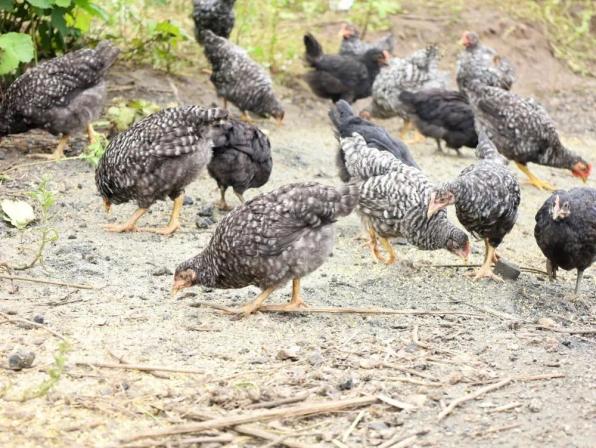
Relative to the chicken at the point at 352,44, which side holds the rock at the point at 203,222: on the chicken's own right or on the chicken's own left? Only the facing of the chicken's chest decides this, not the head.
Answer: on the chicken's own left

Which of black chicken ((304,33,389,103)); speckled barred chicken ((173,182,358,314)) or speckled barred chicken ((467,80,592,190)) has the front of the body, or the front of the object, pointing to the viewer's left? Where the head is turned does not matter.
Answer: speckled barred chicken ((173,182,358,314))

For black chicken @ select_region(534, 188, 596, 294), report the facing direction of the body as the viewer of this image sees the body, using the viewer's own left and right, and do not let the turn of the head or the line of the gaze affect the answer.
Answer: facing the viewer and to the left of the viewer

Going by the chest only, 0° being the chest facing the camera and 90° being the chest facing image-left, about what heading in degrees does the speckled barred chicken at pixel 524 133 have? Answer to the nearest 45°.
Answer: approximately 270°

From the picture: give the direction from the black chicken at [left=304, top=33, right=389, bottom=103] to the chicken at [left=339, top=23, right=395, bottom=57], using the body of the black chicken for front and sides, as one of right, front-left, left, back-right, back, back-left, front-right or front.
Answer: left

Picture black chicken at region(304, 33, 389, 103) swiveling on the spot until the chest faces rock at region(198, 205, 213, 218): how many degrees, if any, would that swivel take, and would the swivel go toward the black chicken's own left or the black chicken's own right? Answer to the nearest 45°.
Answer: approximately 90° to the black chicken's own right

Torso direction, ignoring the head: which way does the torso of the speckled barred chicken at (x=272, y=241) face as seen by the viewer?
to the viewer's left

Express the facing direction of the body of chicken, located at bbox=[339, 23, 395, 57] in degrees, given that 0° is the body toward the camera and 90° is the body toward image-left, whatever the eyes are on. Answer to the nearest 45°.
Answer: approximately 90°

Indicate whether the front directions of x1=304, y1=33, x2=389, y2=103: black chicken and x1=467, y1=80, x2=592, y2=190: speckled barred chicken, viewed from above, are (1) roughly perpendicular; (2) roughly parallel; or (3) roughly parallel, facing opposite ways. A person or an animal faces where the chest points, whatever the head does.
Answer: roughly parallel

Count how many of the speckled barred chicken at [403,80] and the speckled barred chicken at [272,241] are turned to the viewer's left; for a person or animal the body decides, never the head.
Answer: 2

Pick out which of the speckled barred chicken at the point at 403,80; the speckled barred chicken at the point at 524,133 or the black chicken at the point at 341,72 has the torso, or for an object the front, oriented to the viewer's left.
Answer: the speckled barred chicken at the point at 403,80

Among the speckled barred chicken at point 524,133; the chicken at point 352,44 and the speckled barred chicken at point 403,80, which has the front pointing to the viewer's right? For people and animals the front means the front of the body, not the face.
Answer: the speckled barred chicken at point 524,133

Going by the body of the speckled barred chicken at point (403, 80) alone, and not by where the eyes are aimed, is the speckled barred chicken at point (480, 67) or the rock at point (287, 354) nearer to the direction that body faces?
the rock

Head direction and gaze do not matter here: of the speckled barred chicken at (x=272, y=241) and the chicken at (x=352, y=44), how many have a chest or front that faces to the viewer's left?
2

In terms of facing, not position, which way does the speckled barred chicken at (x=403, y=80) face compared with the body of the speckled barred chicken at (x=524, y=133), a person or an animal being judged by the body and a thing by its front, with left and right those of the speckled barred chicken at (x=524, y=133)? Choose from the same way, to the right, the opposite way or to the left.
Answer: the opposite way

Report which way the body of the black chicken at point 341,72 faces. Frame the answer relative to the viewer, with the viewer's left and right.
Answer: facing to the right of the viewer
